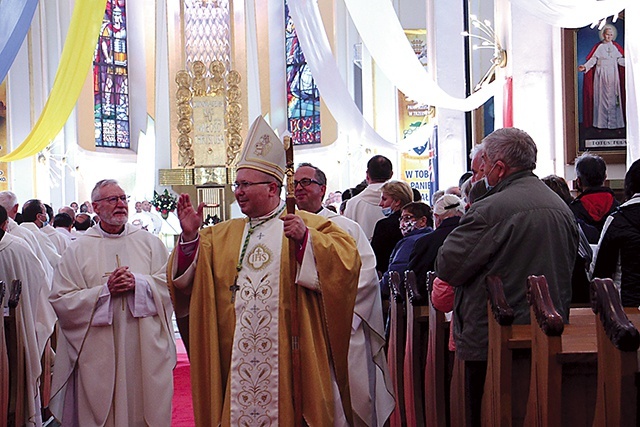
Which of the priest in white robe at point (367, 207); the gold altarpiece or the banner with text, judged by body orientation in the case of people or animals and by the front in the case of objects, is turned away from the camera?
the priest in white robe

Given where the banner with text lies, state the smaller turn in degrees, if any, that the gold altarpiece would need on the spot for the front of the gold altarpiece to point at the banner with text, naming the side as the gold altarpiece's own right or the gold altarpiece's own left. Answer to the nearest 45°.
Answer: approximately 45° to the gold altarpiece's own left

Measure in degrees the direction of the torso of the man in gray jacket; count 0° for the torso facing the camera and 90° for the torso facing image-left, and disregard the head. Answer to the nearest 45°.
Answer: approximately 135°

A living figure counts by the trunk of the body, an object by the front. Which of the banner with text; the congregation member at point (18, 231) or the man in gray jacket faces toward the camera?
the banner with text

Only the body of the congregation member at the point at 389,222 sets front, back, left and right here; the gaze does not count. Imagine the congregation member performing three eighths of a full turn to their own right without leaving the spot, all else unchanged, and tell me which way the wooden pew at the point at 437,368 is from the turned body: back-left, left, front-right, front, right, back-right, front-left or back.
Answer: back-right

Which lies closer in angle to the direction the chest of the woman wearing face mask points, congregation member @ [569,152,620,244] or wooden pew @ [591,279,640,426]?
the wooden pew

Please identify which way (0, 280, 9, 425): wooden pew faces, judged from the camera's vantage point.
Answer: facing away from the viewer

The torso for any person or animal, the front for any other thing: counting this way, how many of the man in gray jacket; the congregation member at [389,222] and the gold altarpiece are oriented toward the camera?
1

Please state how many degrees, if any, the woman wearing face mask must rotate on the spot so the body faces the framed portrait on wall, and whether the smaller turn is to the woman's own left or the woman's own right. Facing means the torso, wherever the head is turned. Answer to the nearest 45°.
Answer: approximately 180°

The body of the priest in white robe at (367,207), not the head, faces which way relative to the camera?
away from the camera

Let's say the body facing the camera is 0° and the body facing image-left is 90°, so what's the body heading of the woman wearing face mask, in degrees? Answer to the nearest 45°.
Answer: approximately 45°

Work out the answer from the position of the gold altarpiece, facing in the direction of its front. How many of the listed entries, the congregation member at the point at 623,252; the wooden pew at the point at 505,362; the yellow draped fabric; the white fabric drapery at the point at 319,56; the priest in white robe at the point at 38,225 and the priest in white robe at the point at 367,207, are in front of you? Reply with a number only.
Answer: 6

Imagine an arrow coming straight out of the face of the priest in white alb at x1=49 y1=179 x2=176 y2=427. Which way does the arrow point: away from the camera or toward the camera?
toward the camera

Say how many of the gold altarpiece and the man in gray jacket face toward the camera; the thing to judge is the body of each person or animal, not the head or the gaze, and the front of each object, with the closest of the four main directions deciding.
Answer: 1

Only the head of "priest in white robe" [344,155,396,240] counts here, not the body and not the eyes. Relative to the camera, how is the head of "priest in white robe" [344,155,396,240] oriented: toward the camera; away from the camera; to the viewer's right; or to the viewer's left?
away from the camera

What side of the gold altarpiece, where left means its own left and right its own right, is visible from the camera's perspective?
front

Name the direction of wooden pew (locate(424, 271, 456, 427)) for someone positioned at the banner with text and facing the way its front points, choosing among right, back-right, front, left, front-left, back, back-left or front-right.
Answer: front
